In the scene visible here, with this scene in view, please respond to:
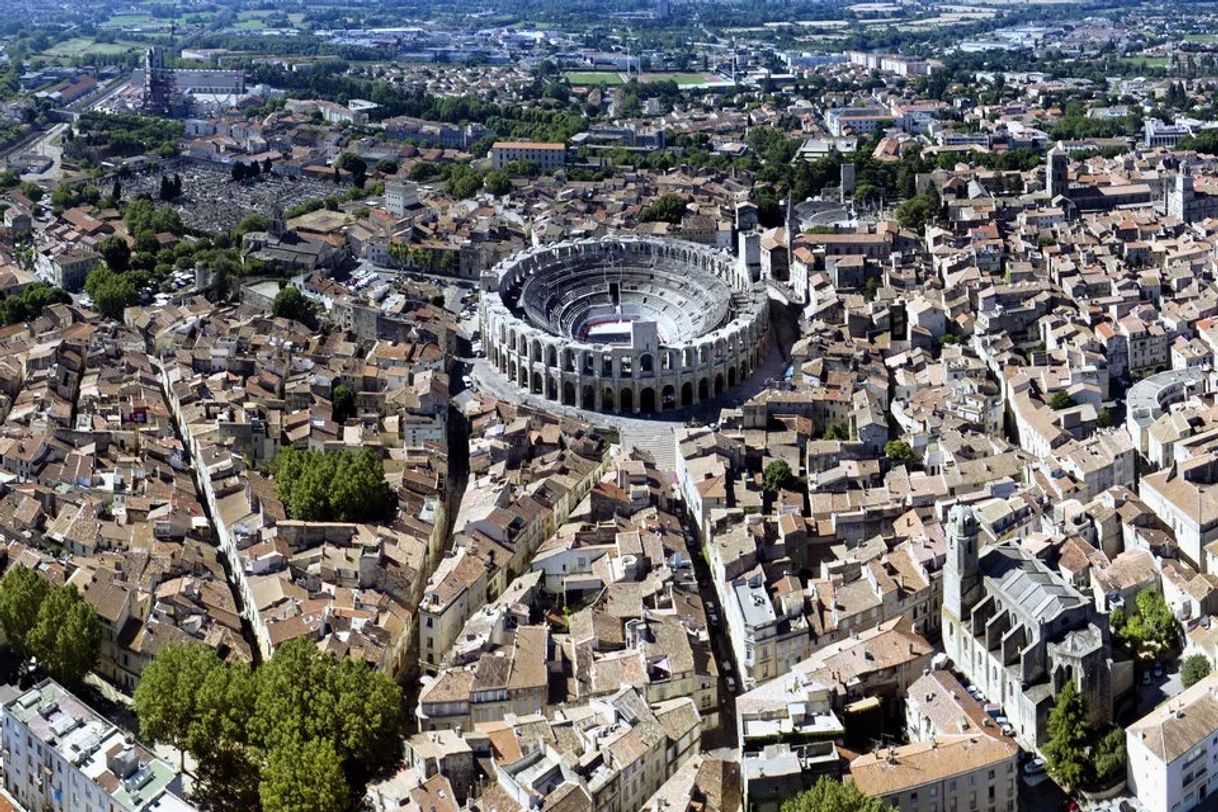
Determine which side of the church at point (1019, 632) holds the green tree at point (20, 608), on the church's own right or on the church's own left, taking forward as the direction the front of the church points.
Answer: on the church's own left

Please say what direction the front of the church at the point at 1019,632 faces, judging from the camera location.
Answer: facing away from the viewer and to the left of the viewer

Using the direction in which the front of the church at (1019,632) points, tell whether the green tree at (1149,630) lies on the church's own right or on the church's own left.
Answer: on the church's own right

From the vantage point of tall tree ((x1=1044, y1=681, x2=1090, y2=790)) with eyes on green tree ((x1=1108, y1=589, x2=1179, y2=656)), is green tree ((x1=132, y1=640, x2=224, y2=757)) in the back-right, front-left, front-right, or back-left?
back-left

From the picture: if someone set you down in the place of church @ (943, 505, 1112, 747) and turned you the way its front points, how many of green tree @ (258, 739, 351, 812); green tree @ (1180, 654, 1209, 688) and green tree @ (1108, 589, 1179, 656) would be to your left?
1

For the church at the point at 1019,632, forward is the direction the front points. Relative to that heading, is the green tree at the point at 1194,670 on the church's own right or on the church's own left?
on the church's own right

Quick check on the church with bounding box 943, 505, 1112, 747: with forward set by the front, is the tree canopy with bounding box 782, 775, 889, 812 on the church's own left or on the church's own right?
on the church's own left

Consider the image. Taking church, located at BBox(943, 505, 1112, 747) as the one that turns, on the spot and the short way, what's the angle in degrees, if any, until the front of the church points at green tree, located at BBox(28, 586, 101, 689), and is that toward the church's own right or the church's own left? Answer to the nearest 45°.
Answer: approximately 45° to the church's own left

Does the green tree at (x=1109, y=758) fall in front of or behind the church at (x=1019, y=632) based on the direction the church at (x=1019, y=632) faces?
behind
